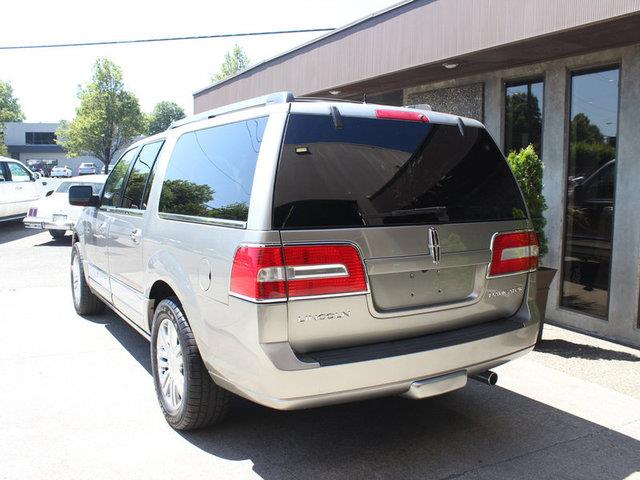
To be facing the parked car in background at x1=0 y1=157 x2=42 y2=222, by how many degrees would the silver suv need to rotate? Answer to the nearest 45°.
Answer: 0° — it already faces it

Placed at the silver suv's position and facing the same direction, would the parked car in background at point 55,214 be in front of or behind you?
in front

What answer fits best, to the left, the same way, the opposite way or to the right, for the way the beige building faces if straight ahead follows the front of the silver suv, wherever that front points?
to the left

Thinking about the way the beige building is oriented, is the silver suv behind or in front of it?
in front

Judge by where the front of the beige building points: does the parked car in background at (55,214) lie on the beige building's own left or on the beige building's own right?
on the beige building's own right

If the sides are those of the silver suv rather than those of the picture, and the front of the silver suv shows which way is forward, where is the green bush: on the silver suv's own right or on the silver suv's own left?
on the silver suv's own right

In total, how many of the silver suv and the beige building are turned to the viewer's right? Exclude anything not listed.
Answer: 0

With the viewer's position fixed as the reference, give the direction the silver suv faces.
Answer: facing away from the viewer and to the left of the viewer

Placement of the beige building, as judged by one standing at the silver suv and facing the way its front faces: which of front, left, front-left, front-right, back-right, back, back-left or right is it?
right

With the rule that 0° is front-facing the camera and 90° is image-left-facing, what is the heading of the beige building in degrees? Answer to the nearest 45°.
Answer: approximately 45°
